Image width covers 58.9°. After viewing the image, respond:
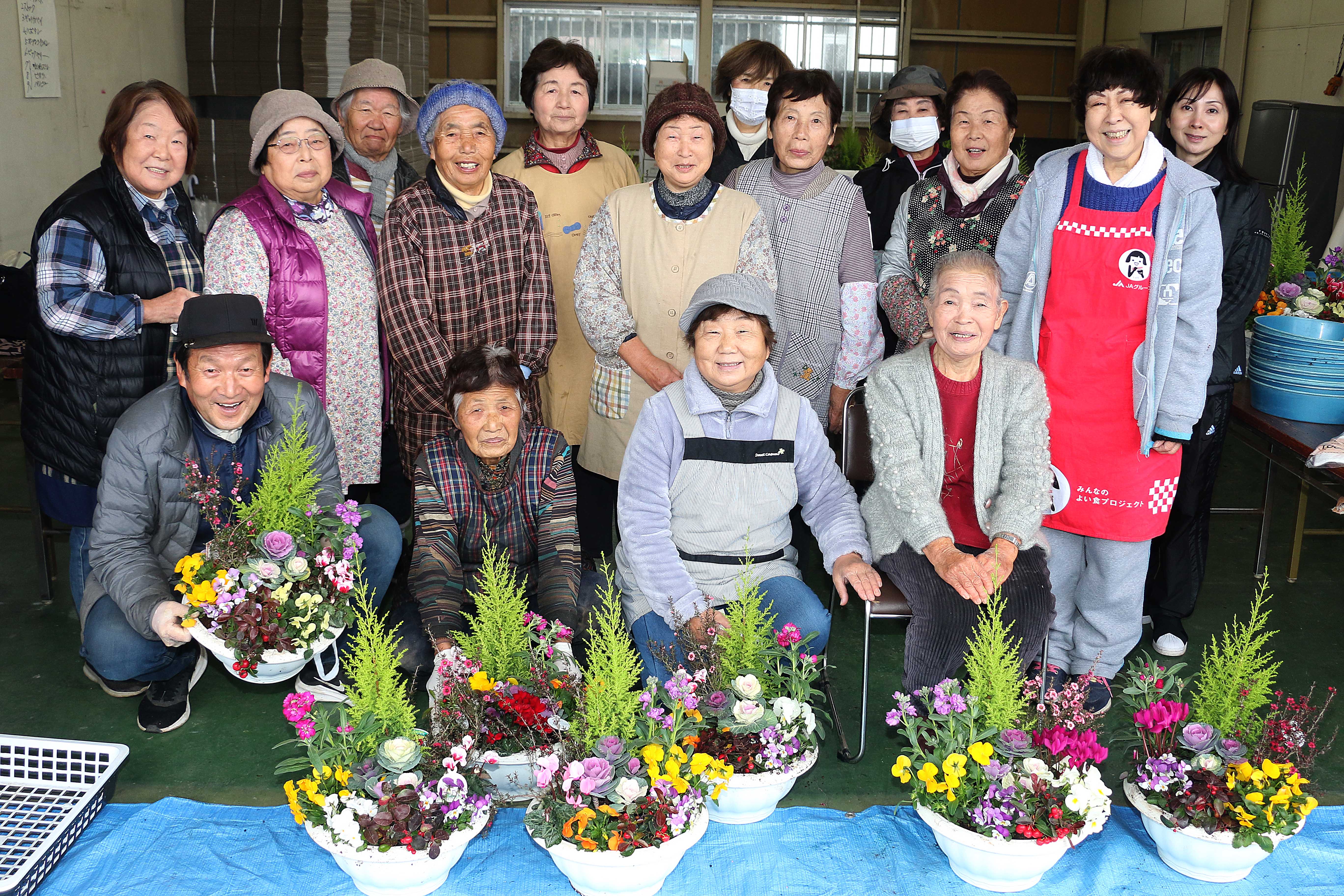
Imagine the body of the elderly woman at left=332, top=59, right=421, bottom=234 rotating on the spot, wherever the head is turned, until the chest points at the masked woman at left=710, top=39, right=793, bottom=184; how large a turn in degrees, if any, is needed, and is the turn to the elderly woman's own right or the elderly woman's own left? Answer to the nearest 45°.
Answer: approximately 90° to the elderly woman's own left

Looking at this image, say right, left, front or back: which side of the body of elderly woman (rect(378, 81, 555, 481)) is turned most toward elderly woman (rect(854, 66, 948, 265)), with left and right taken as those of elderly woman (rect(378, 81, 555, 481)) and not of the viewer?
left

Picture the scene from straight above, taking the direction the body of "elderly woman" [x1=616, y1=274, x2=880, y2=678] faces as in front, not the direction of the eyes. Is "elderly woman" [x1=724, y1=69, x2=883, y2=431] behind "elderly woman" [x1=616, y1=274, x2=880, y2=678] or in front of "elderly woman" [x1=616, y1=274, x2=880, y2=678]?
behind

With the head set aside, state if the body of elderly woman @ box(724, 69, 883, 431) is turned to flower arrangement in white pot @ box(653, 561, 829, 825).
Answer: yes

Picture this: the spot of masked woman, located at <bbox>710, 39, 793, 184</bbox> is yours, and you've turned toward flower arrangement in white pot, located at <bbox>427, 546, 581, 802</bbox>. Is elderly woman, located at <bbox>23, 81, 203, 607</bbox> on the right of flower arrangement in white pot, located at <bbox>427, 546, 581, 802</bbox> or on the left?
right

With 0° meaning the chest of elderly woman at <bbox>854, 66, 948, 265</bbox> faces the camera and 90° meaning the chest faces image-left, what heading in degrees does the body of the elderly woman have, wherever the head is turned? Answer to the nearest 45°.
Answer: approximately 0°

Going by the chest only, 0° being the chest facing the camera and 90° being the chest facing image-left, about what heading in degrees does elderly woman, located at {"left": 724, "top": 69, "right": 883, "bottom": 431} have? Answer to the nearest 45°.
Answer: approximately 0°
